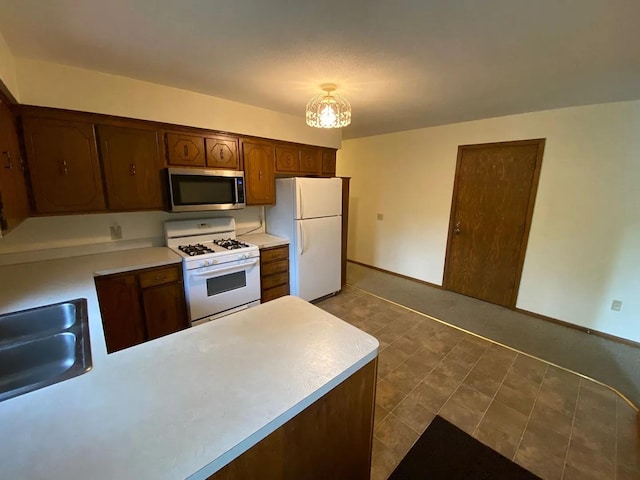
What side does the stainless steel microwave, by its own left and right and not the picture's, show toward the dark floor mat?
front

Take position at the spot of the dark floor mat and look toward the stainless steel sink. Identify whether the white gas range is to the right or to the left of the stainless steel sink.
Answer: right

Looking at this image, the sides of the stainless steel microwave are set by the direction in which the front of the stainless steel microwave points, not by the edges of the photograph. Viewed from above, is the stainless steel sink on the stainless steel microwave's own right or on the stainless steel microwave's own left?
on the stainless steel microwave's own right

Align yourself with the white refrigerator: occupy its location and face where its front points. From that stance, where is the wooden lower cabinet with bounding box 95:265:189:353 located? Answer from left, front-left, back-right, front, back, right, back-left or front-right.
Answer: right

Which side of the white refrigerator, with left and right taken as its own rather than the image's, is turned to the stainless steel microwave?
right

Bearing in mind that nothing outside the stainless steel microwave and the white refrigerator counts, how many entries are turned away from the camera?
0

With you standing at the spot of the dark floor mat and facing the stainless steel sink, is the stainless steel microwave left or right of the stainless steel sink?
right
